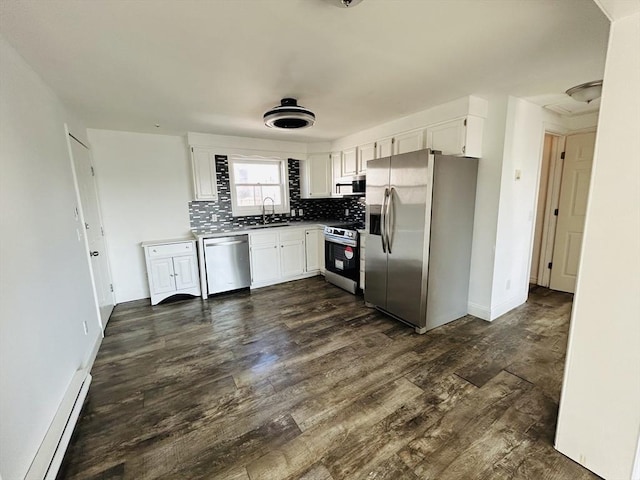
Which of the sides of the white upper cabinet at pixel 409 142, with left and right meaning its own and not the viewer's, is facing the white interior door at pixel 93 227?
front

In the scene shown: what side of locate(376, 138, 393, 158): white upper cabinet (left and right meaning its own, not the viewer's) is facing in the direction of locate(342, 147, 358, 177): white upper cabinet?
right

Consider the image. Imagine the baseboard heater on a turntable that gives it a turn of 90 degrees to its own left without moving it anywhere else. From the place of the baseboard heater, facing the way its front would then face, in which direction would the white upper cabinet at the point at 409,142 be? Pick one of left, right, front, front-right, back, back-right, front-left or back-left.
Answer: right

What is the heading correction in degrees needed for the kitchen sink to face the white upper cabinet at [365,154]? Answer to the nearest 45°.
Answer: approximately 45° to its left

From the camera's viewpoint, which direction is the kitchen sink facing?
toward the camera

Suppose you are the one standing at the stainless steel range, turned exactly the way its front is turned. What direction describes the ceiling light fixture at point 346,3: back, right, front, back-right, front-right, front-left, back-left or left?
front-left

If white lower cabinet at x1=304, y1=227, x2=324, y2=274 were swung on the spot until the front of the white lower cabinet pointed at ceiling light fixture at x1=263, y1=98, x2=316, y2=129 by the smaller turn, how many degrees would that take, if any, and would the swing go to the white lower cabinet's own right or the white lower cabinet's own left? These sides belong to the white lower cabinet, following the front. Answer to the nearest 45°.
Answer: approximately 45° to the white lower cabinet's own right

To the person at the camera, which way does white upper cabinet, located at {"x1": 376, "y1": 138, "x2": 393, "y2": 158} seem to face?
facing the viewer and to the left of the viewer

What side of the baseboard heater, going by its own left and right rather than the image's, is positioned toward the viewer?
right

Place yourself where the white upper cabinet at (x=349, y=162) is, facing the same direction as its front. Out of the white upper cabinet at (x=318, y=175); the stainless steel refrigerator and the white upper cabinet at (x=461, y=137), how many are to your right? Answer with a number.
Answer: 1

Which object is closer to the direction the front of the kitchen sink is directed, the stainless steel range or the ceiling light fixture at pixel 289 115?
the ceiling light fixture

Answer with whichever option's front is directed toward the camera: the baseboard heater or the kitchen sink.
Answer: the kitchen sink

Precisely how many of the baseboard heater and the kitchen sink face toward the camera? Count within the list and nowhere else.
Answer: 1
